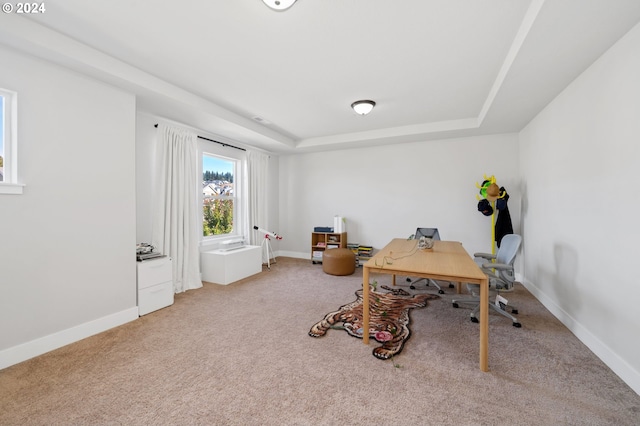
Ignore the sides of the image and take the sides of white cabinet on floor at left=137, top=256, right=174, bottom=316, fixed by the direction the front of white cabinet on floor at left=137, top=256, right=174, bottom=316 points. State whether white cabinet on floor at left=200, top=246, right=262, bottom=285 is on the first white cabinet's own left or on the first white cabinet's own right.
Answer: on the first white cabinet's own left

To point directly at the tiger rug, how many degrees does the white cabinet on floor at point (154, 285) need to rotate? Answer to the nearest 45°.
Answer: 0° — it already faces it

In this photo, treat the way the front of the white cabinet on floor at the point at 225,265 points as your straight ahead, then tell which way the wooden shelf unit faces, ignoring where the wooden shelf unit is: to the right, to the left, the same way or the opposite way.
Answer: to the right

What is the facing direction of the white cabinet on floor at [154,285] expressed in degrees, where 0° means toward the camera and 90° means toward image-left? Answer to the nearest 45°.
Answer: approximately 315°

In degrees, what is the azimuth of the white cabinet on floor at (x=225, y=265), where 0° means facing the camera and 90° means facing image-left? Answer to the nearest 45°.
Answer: approximately 315°
